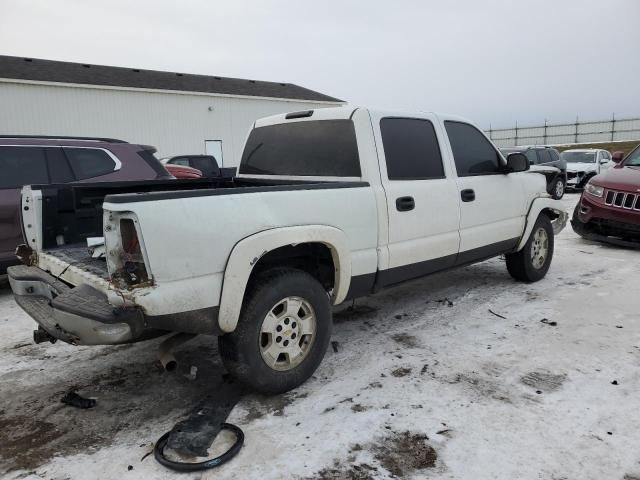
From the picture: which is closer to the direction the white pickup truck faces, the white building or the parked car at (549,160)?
the parked car

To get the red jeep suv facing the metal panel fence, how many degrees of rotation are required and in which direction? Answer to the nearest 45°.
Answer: approximately 135° to its right

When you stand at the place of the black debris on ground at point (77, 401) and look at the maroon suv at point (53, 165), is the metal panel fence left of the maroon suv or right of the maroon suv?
right

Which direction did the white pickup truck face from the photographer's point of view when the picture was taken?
facing away from the viewer and to the right of the viewer

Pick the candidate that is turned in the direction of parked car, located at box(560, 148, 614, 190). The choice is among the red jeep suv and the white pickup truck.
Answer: the white pickup truck
